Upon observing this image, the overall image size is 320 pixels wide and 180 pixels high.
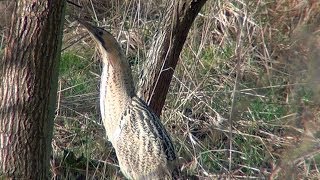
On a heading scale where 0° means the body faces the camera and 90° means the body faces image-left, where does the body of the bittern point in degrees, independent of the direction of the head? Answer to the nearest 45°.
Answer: approximately 90°
